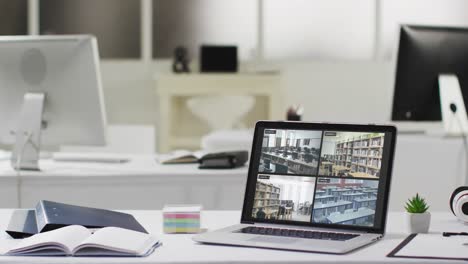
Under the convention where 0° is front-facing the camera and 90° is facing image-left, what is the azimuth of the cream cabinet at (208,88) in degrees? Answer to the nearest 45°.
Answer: approximately 0°

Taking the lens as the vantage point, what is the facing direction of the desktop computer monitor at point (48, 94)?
facing away from the viewer and to the right of the viewer

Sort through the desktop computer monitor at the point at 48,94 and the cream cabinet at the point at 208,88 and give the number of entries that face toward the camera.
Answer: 1

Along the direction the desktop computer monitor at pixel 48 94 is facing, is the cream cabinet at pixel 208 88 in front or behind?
in front

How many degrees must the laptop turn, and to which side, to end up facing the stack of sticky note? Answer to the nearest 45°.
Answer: approximately 45° to its right

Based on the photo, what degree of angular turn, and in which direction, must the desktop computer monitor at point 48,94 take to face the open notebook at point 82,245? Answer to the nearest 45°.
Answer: approximately 135° to its right

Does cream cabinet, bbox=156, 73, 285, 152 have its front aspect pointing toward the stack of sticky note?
yes

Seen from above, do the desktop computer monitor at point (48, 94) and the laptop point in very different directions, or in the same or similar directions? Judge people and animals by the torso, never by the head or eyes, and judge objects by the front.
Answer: very different directions

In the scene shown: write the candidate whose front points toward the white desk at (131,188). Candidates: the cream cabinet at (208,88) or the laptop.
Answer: the cream cabinet

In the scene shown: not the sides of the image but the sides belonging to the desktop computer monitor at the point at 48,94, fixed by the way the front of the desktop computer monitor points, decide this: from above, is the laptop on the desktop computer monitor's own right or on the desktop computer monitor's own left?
on the desktop computer monitor's own right
